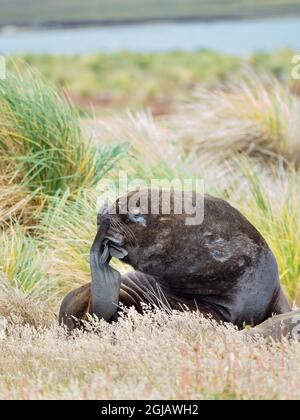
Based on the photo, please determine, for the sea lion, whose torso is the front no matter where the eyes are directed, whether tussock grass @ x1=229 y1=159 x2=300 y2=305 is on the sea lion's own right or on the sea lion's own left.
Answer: on the sea lion's own right

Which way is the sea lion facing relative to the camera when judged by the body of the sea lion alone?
to the viewer's left

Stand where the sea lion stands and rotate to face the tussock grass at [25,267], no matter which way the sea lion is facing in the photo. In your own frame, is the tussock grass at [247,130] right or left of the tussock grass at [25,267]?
right

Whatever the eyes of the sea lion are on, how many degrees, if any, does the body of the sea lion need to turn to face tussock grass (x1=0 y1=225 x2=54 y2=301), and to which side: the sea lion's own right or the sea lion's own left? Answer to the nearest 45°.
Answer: approximately 45° to the sea lion's own right
